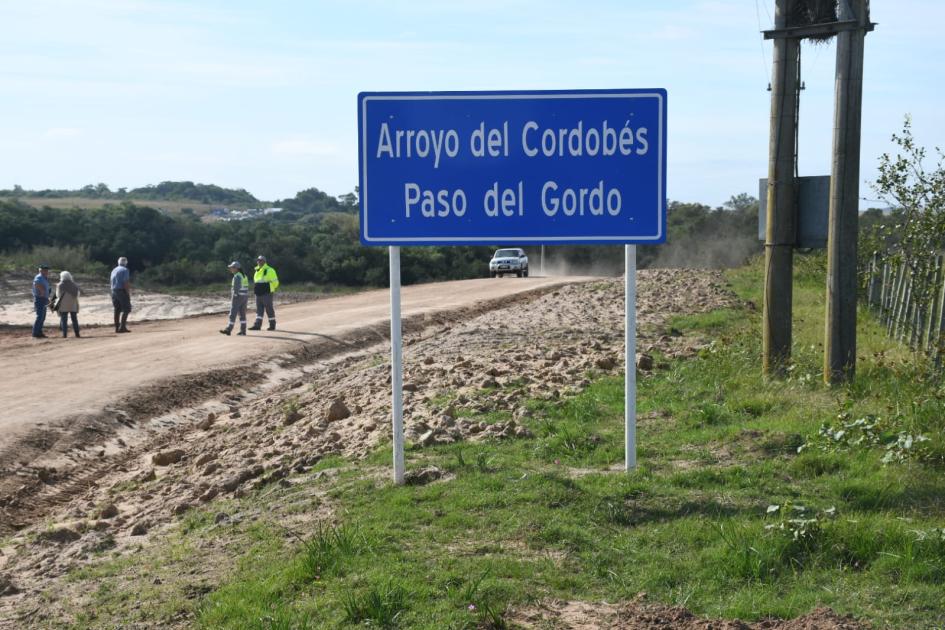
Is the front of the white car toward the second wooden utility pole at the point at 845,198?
yes

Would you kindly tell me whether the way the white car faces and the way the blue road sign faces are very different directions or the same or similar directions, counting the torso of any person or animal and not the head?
same or similar directions

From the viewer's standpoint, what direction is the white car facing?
toward the camera

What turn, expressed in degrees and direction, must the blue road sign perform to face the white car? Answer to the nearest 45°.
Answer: approximately 180°

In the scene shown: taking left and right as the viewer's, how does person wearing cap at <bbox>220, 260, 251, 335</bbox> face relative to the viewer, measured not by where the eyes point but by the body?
facing to the left of the viewer

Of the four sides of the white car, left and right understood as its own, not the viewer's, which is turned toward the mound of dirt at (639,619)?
front

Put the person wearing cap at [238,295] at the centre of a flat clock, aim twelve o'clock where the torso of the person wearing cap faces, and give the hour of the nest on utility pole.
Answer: The nest on utility pole is roughly at 8 o'clock from the person wearing cap.

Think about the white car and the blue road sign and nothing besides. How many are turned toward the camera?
2

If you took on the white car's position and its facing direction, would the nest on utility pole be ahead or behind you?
ahead

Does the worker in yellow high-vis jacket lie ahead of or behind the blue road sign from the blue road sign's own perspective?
behind

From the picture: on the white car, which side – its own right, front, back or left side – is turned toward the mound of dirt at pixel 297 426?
front

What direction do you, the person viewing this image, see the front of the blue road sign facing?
facing the viewer

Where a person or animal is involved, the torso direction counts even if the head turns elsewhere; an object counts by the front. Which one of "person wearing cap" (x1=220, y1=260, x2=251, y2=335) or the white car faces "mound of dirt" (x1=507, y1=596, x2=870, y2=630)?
the white car

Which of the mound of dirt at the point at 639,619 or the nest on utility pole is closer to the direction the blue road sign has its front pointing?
the mound of dirt

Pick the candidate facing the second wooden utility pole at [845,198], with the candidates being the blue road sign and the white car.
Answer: the white car

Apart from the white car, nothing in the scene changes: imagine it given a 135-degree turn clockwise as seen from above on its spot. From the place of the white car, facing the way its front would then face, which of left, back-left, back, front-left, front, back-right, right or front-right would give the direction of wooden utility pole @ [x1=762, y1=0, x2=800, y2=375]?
back-left
